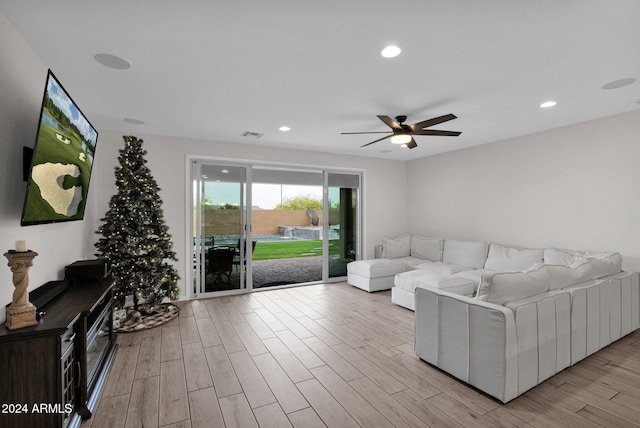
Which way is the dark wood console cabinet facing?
to the viewer's right

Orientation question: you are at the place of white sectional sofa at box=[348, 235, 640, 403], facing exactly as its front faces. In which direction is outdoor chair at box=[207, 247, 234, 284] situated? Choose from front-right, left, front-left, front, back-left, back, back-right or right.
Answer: front-right

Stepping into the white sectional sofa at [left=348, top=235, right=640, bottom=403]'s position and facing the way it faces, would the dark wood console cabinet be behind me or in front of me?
in front

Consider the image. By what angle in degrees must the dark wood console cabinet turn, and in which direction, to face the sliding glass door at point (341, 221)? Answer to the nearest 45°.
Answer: approximately 45° to its left

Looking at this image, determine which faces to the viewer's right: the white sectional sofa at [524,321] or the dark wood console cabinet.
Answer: the dark wood console cabinet

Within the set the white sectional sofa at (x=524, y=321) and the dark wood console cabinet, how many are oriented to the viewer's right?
1

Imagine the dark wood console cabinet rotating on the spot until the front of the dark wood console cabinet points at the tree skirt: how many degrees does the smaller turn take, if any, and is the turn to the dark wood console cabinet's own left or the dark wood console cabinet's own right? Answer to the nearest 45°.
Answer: approximately 45° to the dark wood console cabinet's own left

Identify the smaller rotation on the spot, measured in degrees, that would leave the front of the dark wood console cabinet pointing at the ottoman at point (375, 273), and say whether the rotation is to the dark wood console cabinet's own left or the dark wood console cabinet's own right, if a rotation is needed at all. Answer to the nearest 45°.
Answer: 0° — it already faces it

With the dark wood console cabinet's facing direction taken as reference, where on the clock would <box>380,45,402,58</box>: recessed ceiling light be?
The recessed ceiling light is roughly at 1 o'clock from the dark wood console cabinet.

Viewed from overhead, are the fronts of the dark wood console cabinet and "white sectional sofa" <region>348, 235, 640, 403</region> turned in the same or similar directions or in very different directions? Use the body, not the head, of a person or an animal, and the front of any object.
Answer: very different directions
